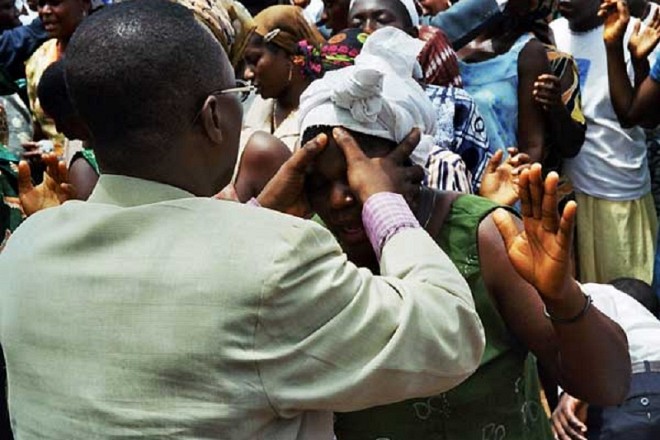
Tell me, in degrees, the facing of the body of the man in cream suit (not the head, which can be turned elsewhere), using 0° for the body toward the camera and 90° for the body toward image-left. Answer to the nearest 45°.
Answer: approximately 225°

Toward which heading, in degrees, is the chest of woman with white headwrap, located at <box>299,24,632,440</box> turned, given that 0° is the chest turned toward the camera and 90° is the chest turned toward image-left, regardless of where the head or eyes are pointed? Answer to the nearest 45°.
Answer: approximately 45°

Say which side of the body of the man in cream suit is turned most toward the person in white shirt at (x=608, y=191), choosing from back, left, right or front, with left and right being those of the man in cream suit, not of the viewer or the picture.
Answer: front

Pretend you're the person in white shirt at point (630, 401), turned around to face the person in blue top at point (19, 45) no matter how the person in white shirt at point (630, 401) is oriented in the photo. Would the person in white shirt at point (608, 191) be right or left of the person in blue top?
right

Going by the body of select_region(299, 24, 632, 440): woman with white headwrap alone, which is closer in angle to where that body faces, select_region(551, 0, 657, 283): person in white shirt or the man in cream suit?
the man in cream suit

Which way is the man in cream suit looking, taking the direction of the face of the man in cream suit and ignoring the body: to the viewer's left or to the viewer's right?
to the viewer's right

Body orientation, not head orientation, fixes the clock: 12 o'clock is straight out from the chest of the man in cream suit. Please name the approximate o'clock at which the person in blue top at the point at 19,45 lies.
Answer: The person in blue top is roughly at 10 o'clock from the man in cream suit.

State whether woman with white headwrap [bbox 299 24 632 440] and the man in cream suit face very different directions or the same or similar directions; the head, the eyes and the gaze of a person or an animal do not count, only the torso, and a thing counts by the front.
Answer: very different directions
